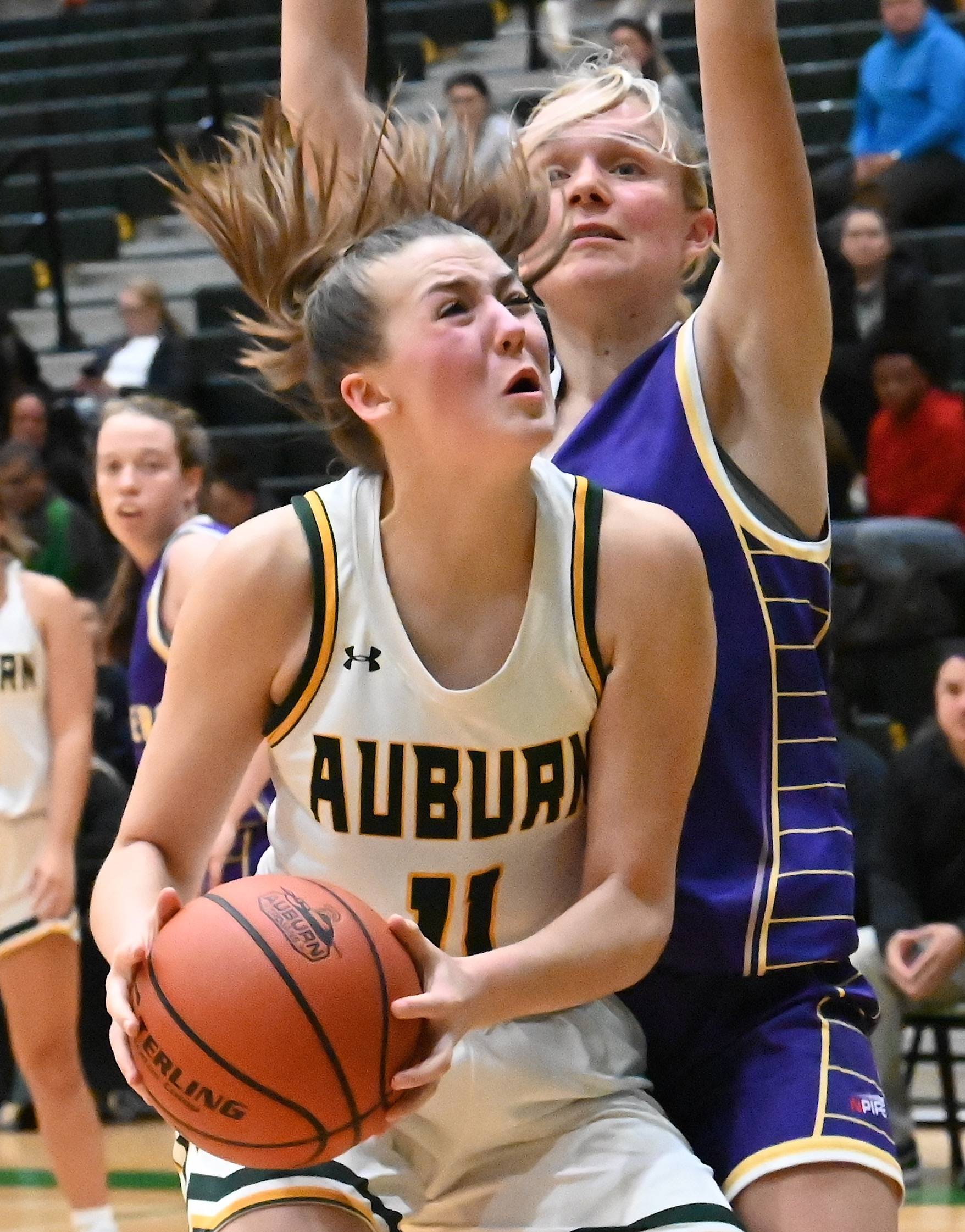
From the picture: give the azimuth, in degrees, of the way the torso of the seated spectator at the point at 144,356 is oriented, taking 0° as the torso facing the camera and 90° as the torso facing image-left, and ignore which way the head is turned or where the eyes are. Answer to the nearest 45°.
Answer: approximately 45°

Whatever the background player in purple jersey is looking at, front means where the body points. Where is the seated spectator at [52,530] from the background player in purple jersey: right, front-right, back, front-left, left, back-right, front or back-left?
back-right

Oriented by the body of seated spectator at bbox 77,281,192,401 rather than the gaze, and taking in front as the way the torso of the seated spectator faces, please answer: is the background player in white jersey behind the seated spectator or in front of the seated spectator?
in front

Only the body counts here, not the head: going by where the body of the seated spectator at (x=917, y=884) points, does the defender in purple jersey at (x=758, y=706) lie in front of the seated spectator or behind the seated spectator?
in front

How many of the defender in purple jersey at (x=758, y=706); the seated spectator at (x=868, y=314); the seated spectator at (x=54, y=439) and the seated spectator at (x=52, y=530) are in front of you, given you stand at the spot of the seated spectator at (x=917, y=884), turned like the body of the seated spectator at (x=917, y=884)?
1

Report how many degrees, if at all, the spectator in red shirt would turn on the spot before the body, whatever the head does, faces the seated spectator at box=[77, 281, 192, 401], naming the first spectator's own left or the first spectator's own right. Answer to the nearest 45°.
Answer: approximately 90° to the first spectator's own right

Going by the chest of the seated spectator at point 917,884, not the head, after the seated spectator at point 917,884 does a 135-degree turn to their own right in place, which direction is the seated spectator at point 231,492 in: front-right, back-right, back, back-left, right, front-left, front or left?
front

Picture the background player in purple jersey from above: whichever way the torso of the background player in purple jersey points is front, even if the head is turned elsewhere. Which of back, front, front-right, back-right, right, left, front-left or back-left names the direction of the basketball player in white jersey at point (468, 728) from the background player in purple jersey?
front-left

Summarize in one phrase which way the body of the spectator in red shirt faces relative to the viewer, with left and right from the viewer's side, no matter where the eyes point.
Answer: facing the viewer and to the left of the viewer

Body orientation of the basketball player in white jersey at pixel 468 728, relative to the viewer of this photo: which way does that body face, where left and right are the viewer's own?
facing the viewer

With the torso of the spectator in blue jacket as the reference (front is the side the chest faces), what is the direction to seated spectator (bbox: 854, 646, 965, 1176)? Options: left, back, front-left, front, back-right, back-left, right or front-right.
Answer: front-left

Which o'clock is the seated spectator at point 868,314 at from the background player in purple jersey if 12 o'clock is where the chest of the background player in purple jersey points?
The seated spectator is roughly at 6 o'clock from the background player in purple jersey.
